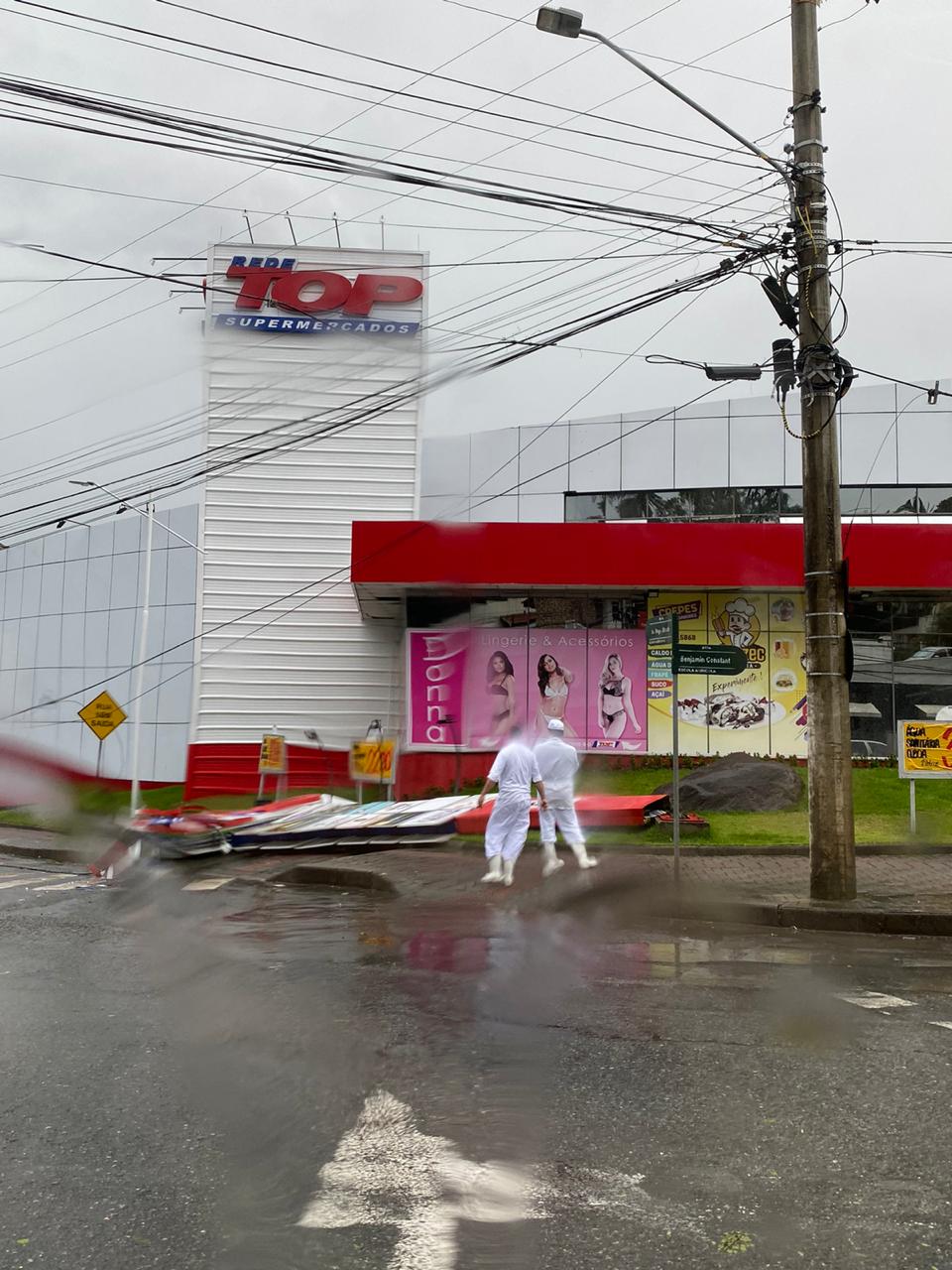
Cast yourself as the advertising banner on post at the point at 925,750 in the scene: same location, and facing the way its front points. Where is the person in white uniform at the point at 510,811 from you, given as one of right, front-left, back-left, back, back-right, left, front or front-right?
front-right

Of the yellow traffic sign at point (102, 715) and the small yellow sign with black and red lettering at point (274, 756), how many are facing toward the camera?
2

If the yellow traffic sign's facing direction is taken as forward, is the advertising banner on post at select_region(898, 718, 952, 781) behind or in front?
in front

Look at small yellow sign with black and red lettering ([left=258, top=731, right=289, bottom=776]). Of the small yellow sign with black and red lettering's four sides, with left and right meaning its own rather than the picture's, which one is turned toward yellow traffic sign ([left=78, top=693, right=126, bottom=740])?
right

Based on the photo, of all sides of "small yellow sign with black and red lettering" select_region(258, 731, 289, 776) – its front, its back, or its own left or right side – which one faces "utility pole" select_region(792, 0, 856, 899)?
front

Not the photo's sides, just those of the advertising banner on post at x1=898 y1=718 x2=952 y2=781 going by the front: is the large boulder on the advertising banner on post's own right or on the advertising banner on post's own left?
on the advertising banner on post's own right

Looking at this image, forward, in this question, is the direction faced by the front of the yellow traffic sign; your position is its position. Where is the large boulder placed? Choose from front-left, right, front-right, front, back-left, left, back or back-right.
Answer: front-left

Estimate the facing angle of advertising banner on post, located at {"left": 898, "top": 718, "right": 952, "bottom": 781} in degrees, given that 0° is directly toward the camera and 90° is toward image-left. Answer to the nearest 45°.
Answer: approximately 0°

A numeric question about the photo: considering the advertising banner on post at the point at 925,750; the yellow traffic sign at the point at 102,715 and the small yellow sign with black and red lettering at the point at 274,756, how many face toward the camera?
3

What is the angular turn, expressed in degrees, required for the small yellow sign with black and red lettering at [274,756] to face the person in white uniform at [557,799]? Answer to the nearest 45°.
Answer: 0° — it already faces them

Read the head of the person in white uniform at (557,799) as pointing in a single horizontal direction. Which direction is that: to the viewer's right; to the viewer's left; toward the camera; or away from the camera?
away from the camera

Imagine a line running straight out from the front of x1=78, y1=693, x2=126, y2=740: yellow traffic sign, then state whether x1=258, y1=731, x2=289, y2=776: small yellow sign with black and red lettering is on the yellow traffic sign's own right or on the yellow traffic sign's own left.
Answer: on the yellow traffic sign's own left
